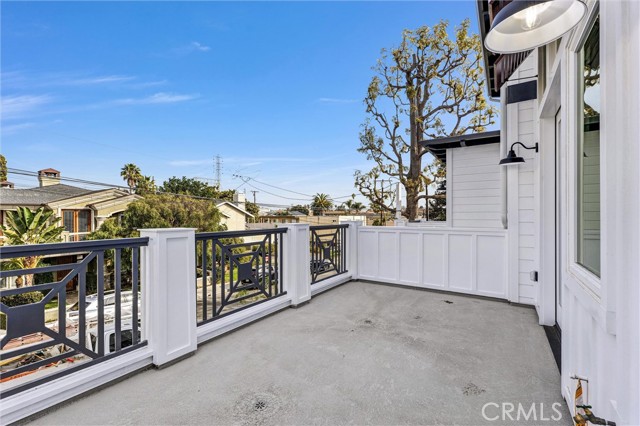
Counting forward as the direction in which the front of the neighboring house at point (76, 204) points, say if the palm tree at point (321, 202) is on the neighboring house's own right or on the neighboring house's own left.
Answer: on the neighboring house's own left

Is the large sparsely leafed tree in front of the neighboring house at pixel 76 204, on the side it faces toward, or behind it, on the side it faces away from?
in front

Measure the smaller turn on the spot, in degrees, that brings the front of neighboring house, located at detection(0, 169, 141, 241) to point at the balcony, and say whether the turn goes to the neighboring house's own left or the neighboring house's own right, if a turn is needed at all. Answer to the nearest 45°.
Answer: approximately 45° to the neighboring house's own right

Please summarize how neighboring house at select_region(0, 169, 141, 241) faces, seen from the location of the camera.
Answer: facing the viewer and to the right of the viewer

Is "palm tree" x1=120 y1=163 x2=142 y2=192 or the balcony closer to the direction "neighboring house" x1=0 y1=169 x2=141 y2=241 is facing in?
the balcony

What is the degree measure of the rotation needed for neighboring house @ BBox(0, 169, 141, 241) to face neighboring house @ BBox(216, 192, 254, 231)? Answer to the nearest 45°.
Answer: approximately 45° to its left

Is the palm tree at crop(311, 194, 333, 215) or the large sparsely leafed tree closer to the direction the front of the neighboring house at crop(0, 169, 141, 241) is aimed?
the large sparsely leafed tree
